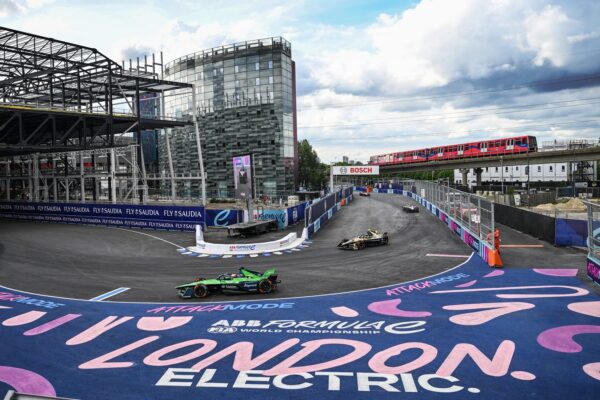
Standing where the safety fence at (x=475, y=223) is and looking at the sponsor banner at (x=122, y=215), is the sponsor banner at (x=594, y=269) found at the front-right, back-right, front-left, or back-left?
back-left

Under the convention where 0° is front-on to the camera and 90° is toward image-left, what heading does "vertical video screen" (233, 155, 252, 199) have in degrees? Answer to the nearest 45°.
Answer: approximately 0°

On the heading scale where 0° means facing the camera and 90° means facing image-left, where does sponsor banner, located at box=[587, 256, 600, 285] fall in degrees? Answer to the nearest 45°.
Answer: approximately 45°

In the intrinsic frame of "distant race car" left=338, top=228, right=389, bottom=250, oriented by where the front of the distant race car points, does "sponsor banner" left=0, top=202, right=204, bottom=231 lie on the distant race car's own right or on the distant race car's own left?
on the distant race car's own right

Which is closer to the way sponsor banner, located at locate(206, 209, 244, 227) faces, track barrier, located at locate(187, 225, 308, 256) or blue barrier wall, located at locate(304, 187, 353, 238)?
the track barrier

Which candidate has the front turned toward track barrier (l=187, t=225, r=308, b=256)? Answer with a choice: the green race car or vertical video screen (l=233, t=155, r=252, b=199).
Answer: the vertical video screen

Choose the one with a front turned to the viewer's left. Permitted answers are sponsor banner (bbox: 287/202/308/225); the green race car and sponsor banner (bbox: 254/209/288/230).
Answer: the green race car

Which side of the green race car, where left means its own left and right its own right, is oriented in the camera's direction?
left

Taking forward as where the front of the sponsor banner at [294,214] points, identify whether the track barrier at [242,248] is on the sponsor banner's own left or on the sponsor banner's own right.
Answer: on the sponsor banner's own right

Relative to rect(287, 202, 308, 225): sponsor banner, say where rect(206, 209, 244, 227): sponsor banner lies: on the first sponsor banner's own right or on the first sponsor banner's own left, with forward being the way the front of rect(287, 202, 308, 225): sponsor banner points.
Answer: on the first sponsor banner's own right

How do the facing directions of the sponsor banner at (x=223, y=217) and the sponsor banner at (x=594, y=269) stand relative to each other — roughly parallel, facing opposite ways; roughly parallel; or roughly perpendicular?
roughly perpendicular

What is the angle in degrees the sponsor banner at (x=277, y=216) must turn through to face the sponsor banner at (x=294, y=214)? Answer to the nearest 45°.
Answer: approximately 135° to its left

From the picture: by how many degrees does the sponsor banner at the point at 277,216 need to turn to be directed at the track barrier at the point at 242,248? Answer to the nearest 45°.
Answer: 0° — it already faces it
